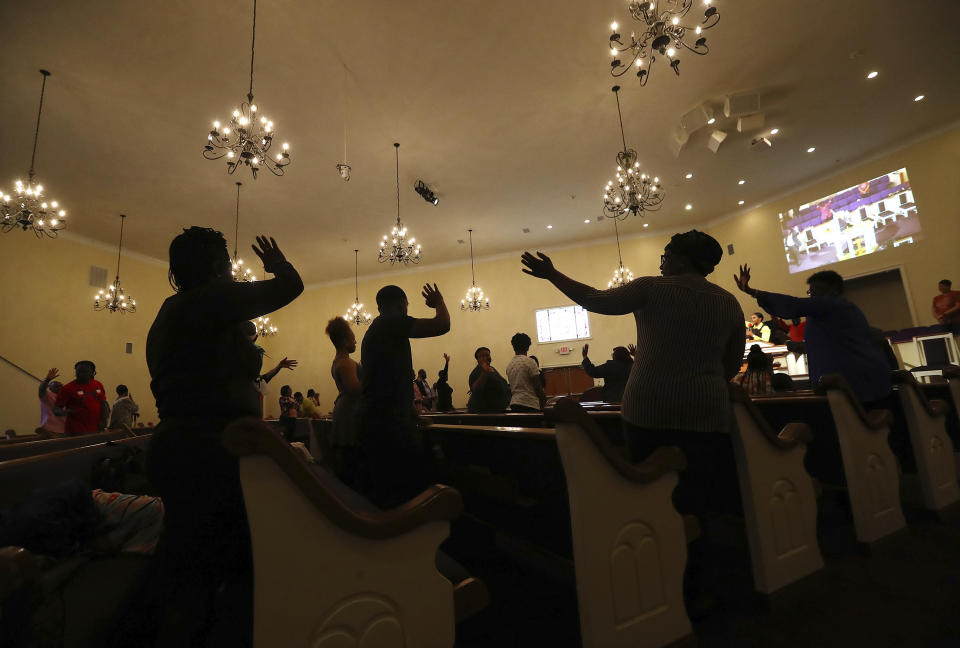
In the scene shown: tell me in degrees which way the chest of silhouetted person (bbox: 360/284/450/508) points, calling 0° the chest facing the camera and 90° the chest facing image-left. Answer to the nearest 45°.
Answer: approximately 225°

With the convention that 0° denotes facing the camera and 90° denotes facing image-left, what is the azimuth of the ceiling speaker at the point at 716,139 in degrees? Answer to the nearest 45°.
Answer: approximately 45°

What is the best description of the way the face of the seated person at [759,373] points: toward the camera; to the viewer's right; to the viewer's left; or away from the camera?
away from the camera

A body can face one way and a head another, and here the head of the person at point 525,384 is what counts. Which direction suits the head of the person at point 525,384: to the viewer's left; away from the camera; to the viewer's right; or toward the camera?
away from the camera

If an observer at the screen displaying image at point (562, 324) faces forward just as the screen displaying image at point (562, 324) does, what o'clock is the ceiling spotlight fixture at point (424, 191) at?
The ceiling spotlight fixture is roughly at 1 o'clock from the screen displaying image.

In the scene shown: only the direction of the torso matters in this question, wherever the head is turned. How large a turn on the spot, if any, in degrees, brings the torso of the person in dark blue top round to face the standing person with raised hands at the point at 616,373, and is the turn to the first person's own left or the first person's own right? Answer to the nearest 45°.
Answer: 0° — they already face them

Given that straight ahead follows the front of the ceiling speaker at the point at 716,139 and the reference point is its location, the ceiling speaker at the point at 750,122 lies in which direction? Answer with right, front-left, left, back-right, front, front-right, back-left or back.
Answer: back-left
